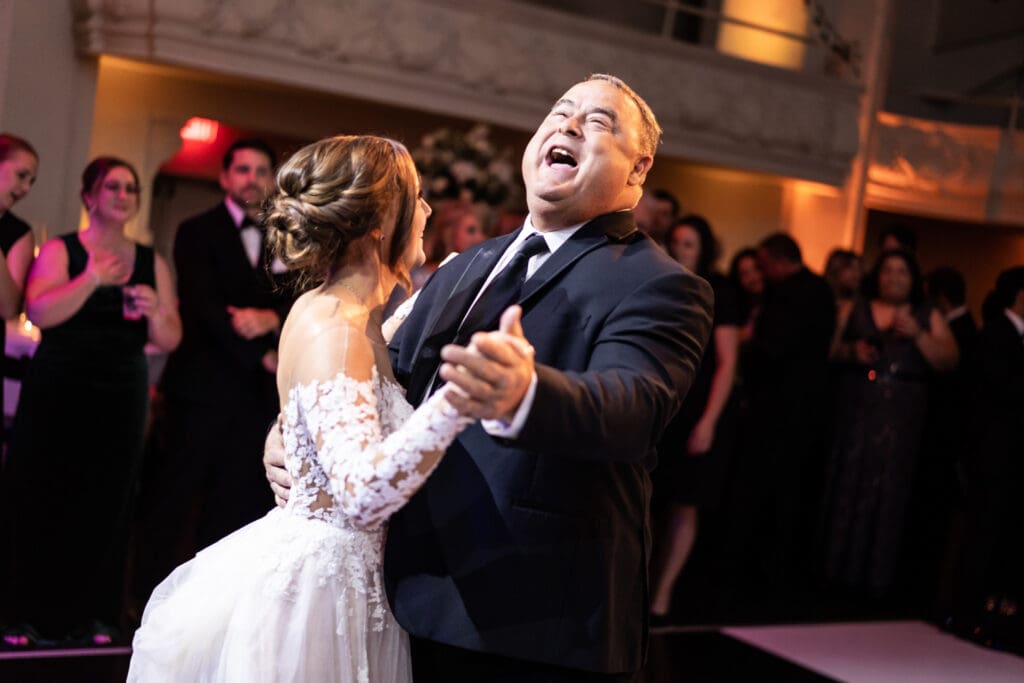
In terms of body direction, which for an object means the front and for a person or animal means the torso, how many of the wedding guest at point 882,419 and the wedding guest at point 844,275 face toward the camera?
2

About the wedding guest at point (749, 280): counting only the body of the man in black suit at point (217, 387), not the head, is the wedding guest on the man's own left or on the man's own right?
on the man's own left

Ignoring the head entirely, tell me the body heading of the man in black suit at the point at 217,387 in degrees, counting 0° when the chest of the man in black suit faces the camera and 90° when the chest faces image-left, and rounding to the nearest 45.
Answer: approximately 315°

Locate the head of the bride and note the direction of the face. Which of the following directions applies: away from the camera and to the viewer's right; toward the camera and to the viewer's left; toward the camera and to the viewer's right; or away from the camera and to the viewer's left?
away from the camera and to the viewer's right

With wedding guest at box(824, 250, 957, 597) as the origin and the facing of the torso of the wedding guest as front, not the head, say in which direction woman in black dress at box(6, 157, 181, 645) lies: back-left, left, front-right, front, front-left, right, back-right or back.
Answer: front-right

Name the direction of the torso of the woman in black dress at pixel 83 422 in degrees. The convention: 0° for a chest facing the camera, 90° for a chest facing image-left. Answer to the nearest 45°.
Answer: approximately 315°

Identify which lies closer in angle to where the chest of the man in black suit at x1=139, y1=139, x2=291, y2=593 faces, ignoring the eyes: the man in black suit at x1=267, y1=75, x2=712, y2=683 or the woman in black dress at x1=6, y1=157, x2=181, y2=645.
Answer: the man in black suit

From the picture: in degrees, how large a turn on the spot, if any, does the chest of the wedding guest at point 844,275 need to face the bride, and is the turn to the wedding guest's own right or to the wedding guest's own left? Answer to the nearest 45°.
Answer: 0° — they already face them

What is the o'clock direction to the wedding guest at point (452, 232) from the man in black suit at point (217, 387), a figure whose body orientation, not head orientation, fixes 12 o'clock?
The wedding guest is roughly at 9 o'clock from the man in black suit.
